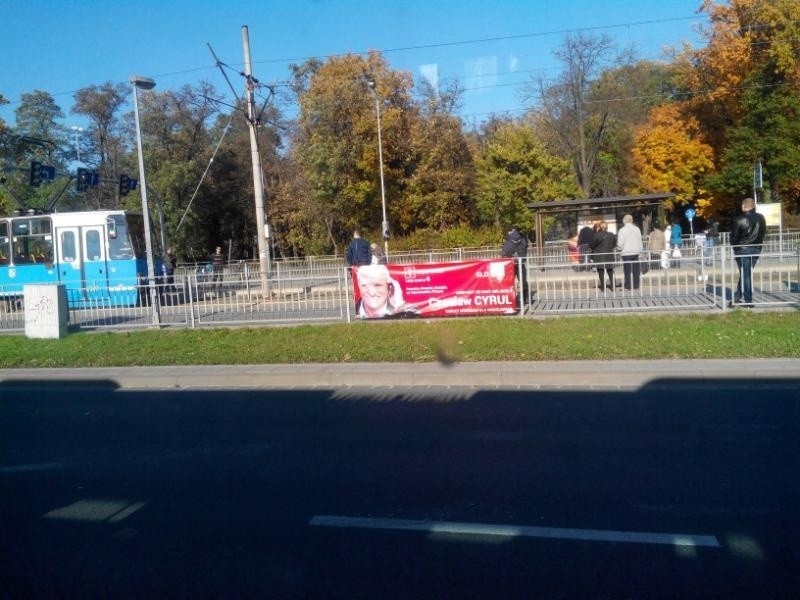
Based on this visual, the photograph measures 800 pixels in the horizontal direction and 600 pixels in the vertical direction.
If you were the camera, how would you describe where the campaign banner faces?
facing the viewer

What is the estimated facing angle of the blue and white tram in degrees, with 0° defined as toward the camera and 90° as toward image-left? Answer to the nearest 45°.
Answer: approximately 270°

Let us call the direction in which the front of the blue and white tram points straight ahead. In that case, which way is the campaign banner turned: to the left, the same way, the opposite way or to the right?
to the right

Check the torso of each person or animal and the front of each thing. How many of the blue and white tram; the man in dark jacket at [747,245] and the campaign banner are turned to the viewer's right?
1

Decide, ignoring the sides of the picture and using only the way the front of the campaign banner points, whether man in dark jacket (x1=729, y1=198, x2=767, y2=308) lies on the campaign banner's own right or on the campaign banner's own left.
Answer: on the campaign banner's own left

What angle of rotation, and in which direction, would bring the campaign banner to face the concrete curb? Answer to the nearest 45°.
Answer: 0° — it already faces it

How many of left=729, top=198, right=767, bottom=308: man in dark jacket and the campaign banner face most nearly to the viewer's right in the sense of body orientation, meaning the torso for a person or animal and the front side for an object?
0

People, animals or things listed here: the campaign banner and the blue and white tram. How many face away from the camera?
0
